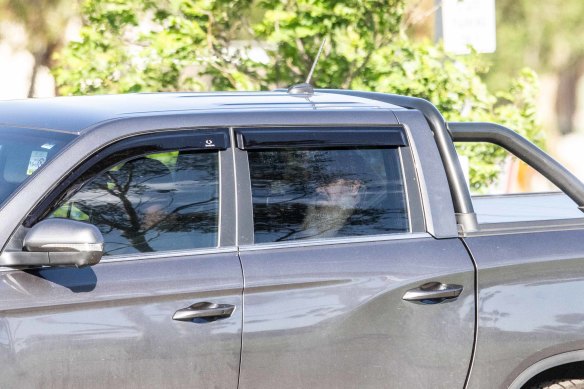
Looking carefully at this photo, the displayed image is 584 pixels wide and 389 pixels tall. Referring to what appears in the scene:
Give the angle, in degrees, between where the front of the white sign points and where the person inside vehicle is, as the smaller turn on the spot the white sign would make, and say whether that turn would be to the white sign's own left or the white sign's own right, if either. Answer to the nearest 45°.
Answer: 0° — it already faces them

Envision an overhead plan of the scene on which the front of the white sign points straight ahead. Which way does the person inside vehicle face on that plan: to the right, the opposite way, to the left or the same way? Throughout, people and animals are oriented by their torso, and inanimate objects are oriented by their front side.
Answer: to the right

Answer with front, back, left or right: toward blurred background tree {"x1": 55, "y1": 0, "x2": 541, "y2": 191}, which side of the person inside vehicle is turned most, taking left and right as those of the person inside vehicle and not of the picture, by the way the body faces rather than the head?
right

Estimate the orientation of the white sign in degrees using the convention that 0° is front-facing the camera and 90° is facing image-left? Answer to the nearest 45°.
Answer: approximately 0°

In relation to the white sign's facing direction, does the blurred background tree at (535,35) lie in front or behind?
behind

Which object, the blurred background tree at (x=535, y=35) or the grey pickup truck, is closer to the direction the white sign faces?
the grey pickup truck

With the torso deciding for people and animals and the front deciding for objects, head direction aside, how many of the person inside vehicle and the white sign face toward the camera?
1

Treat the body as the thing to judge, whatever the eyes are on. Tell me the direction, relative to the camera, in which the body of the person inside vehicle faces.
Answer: to the viewer's left

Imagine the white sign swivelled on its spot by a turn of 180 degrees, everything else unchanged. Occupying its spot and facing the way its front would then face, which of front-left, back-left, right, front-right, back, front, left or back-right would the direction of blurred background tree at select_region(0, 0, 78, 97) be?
front-left
